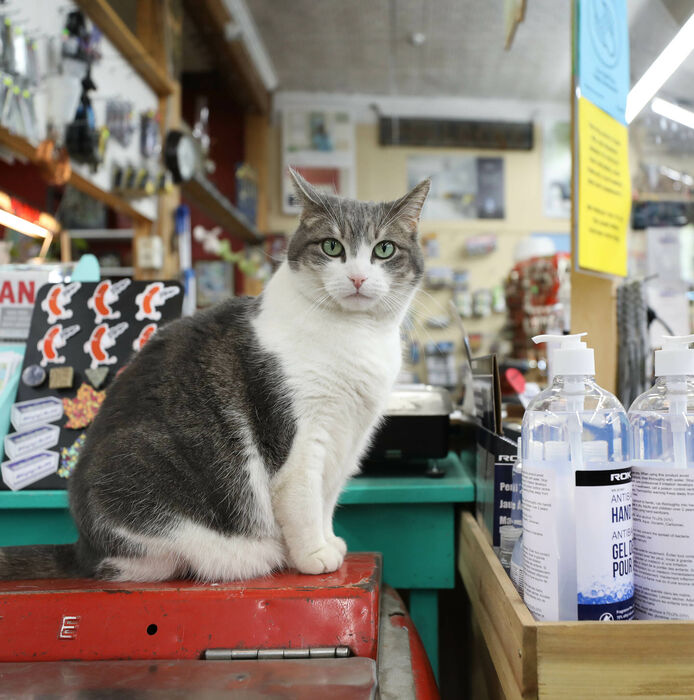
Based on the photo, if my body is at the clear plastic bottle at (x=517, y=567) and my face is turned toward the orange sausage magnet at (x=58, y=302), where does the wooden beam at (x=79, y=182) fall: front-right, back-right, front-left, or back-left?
front-right

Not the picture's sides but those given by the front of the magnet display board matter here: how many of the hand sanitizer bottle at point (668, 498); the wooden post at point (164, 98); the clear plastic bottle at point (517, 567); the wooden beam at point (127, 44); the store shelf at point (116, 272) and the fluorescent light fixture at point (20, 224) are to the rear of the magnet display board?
4

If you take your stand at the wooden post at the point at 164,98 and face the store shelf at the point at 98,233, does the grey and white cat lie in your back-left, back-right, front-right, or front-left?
back-left

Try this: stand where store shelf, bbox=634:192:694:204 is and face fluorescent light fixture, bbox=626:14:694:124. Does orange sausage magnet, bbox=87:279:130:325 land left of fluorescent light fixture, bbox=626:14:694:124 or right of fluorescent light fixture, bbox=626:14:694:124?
right

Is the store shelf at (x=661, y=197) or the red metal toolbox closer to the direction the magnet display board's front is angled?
the red metal toolbox

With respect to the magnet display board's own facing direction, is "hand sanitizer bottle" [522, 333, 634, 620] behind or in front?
in front

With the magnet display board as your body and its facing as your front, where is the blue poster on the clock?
The blue poster is roughly at 10 o'clock from the magnet display board.

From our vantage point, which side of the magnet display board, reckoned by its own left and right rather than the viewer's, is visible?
front

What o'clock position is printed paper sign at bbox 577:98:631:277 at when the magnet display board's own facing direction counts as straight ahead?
The printed paper sign is roughly at 8 o'clock from the magnet display board.

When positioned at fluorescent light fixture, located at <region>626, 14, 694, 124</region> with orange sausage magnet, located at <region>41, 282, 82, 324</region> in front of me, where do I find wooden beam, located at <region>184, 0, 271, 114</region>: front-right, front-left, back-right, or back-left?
front-right

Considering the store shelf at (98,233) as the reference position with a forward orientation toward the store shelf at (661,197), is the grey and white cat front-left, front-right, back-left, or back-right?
front-right

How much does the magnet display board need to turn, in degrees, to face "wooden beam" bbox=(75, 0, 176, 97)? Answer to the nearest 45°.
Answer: approximately 180°

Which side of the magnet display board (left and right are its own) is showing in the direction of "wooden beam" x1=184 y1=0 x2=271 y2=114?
back

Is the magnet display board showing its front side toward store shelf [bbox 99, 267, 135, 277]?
no

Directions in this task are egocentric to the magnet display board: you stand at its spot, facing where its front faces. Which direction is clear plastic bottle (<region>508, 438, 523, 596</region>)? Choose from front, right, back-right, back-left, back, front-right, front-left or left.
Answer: front-left
